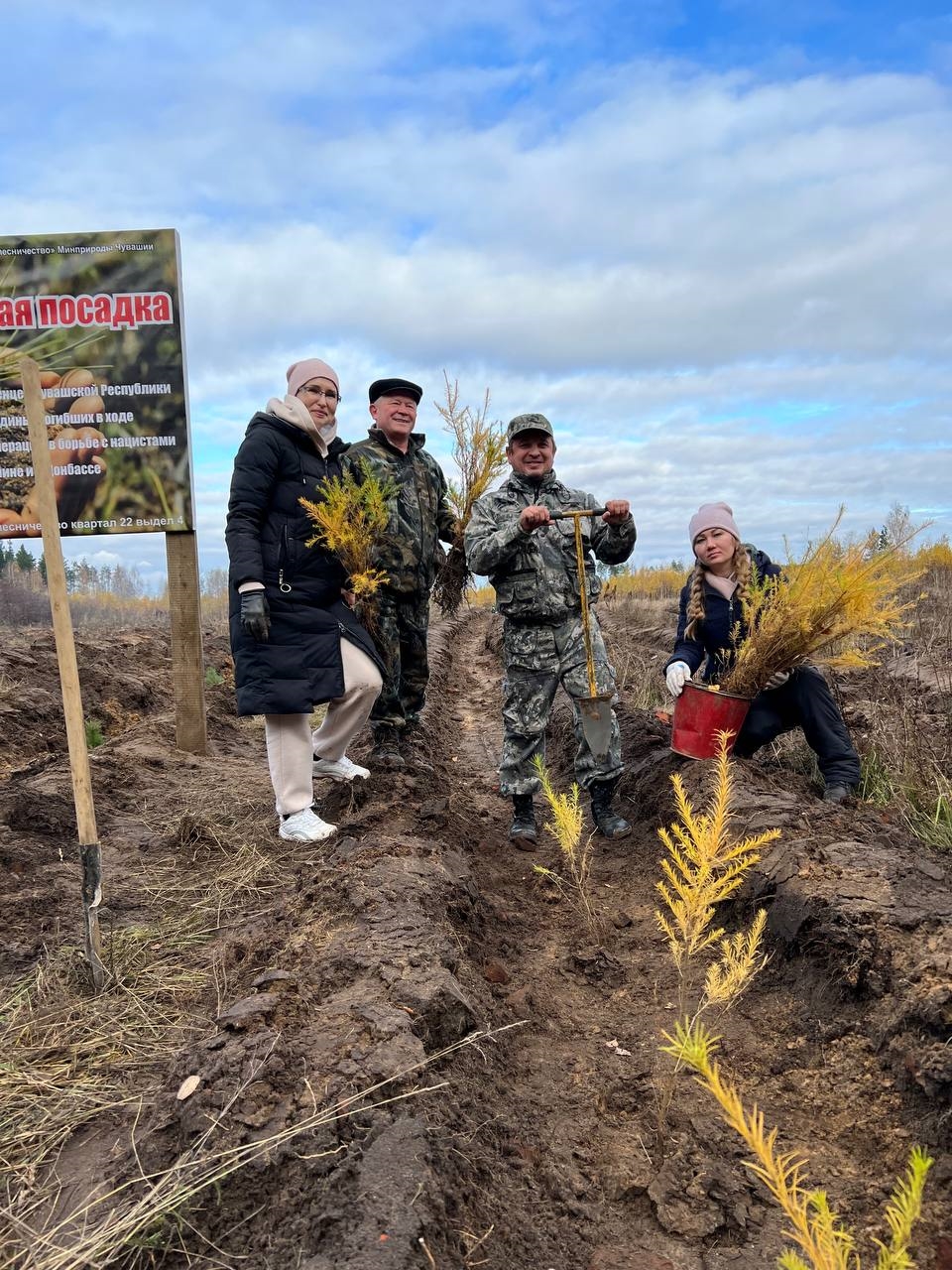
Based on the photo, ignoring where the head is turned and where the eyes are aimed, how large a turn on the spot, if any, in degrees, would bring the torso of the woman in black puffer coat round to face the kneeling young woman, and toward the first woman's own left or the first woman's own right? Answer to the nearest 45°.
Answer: approximately 45° to the first woman's own left

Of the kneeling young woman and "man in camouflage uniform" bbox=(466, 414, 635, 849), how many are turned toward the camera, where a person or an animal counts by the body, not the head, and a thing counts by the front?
2

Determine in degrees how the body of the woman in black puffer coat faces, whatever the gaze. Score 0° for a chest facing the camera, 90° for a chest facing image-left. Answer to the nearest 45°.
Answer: approximately 315°

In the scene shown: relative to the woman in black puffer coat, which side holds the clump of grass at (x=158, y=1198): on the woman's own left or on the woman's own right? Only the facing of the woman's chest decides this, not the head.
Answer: on the woman's own right

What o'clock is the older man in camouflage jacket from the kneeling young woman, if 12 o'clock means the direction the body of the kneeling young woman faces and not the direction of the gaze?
The older man in camouflage jacket is roughly at 3 o'clock from the kneeling young woman.

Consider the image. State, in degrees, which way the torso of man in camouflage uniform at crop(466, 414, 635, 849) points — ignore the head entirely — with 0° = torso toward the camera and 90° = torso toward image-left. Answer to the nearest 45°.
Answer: approximately 0°

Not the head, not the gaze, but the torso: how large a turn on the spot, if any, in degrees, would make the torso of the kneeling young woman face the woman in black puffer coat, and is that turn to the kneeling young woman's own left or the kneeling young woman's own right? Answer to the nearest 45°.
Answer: approximately 45° to the kneeling young woman's own right
